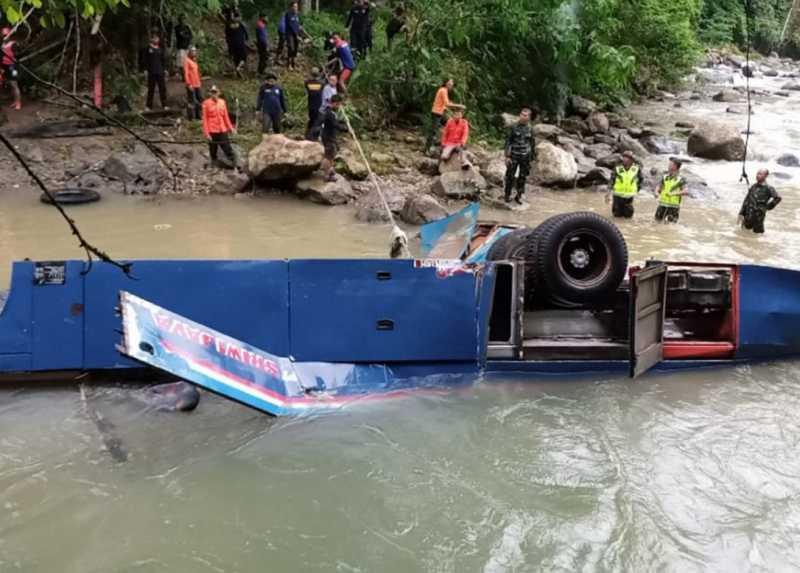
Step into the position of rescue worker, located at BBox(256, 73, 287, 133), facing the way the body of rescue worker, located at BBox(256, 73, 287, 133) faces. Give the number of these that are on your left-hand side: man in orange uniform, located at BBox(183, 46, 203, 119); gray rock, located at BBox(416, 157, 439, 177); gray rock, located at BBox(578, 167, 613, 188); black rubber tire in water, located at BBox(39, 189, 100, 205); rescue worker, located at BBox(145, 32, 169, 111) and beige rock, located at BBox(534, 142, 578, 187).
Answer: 3

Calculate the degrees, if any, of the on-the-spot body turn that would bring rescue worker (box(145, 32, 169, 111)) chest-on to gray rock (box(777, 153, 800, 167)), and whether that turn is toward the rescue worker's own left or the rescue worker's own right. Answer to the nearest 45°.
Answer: approximately 90° to the rescue worker's own left

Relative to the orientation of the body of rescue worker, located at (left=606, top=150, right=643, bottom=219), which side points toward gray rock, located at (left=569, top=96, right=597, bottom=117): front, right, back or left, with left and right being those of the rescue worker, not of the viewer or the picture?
back

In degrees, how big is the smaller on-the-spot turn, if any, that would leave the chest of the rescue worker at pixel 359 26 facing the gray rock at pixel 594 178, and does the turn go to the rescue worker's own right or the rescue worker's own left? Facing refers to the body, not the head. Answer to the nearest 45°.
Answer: approximately 45° to the rescue worker's own left

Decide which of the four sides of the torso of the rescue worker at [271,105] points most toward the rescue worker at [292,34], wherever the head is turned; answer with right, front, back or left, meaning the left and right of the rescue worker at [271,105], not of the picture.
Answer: back

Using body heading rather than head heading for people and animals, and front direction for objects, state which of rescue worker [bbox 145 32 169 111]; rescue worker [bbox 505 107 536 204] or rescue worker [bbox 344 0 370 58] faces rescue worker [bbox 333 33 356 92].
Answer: rescue worker [bbox 344 0 370 58]

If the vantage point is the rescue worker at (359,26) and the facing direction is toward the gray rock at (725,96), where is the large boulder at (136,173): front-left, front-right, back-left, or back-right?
back-right

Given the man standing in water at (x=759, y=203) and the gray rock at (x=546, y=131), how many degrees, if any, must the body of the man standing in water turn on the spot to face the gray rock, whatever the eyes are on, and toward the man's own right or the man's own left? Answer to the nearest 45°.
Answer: approximately 90° to the man's own right
